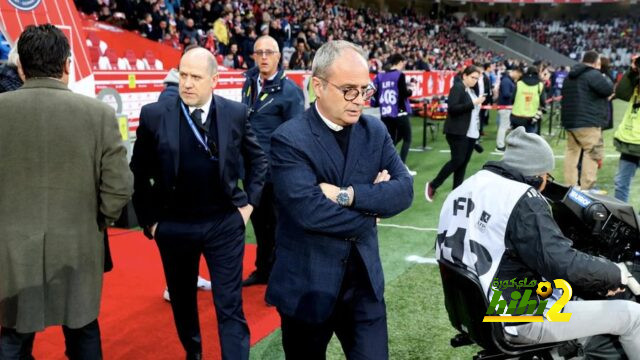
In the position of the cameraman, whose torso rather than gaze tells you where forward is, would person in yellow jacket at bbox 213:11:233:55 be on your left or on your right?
on your left

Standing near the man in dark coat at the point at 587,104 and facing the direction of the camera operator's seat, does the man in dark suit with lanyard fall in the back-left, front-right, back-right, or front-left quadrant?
front-right

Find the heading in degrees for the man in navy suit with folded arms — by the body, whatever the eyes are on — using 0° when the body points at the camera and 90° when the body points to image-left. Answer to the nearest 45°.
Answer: approximately 315°

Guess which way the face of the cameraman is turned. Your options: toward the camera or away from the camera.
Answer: away from the camera

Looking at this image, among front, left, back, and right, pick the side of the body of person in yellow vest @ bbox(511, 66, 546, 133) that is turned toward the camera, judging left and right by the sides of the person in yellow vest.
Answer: back

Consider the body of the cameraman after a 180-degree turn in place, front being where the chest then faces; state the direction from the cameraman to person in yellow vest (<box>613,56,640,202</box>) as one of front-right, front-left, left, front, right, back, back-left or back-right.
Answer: back-right

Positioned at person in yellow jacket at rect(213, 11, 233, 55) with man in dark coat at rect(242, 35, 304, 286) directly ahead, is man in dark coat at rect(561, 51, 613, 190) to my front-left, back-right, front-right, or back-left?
front-left

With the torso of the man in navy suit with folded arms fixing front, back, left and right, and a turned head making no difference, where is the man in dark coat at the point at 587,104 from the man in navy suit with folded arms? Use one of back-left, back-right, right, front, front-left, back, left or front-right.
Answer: left

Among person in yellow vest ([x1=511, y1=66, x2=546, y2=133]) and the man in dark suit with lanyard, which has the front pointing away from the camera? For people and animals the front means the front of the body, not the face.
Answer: the person in yellow vest

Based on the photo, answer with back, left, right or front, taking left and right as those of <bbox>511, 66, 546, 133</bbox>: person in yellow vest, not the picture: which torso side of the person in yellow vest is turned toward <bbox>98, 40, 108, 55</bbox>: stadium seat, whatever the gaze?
left

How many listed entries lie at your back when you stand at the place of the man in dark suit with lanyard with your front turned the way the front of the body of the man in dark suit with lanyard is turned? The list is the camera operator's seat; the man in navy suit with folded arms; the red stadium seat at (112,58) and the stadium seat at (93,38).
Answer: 2

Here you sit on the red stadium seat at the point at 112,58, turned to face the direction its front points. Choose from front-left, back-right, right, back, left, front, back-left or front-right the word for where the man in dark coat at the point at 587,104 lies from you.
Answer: front

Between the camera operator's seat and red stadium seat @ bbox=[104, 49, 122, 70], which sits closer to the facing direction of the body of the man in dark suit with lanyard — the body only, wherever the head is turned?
the camera operator's seat

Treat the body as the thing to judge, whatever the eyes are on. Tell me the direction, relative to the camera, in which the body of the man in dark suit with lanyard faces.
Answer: toward the camera

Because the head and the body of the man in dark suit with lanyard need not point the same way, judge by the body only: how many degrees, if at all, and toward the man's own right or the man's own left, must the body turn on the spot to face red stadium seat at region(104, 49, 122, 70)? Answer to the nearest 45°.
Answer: approximately 180°

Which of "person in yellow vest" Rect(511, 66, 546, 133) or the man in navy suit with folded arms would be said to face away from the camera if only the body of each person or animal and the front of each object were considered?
the person in yellow vest
